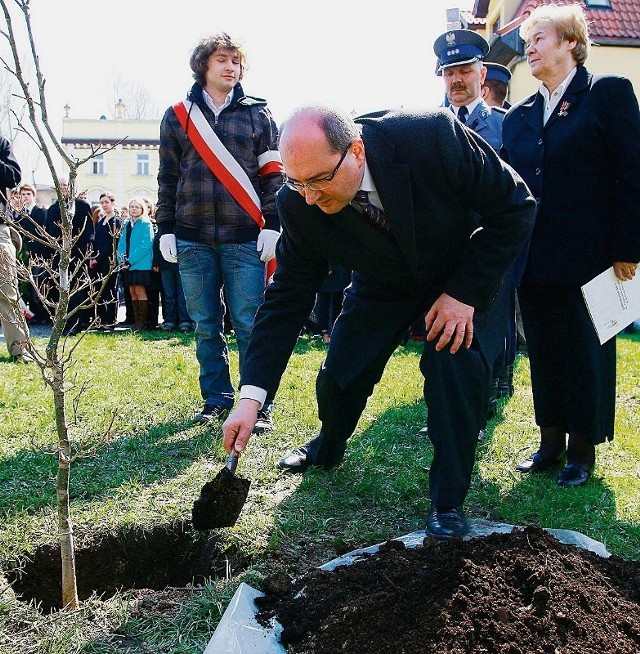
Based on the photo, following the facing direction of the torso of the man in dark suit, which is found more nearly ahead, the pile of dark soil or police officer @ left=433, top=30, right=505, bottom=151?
the pile of dark soil

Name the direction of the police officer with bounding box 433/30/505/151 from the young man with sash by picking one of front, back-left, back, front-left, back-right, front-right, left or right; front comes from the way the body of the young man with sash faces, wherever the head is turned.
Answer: left

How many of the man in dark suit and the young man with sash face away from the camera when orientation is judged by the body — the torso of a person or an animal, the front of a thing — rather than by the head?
0

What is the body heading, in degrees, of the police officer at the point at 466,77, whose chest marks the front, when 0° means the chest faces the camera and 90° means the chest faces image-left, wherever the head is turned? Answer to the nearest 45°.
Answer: approximately 45°

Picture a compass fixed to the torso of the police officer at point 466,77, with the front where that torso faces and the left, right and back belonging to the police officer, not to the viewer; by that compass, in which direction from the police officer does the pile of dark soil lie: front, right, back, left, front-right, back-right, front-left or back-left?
front-left

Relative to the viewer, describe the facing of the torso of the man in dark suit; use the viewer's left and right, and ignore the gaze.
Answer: facing the viewer and to the left of the viewer

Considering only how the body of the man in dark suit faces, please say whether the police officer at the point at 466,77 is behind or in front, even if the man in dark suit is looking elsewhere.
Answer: behind

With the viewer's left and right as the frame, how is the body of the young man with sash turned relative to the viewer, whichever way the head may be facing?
facing the viewer

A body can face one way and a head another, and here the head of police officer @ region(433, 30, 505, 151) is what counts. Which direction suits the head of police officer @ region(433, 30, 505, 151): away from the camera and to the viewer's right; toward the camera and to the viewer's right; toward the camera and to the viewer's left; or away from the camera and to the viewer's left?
toward the camera and to the viewer's left

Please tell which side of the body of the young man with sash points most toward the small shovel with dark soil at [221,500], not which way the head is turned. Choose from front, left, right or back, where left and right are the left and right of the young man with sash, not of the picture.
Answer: front

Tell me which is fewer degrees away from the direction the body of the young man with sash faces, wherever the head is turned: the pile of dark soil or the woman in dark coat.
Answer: the pile of dark soil

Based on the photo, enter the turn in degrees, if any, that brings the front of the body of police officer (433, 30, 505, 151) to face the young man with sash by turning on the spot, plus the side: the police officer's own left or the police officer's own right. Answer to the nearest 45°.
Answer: approximately 45° to the police officer's own right
